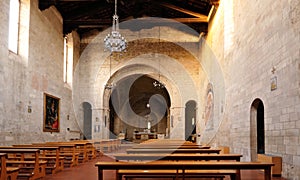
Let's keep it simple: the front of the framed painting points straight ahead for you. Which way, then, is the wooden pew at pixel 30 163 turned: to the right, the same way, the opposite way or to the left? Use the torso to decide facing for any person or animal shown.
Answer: to the left

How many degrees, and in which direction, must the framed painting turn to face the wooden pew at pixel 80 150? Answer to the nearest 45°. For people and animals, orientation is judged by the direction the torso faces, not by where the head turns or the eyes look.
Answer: approximately 45° to its right

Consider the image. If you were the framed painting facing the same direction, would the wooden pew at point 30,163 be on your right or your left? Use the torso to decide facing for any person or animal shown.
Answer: on your right

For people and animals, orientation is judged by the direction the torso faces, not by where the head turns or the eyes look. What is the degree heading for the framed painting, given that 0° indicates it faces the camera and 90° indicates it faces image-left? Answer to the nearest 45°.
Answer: approximately 315°

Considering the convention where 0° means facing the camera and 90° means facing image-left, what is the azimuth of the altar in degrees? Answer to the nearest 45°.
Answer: approximately 0°

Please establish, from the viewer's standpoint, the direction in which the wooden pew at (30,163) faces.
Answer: facing away from the viewer and to the right of the viewer

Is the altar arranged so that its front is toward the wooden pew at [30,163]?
yes

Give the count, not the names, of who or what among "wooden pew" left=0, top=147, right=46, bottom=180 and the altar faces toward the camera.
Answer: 1

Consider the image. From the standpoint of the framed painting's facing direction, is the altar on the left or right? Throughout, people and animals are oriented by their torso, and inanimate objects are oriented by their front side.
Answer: on its left
